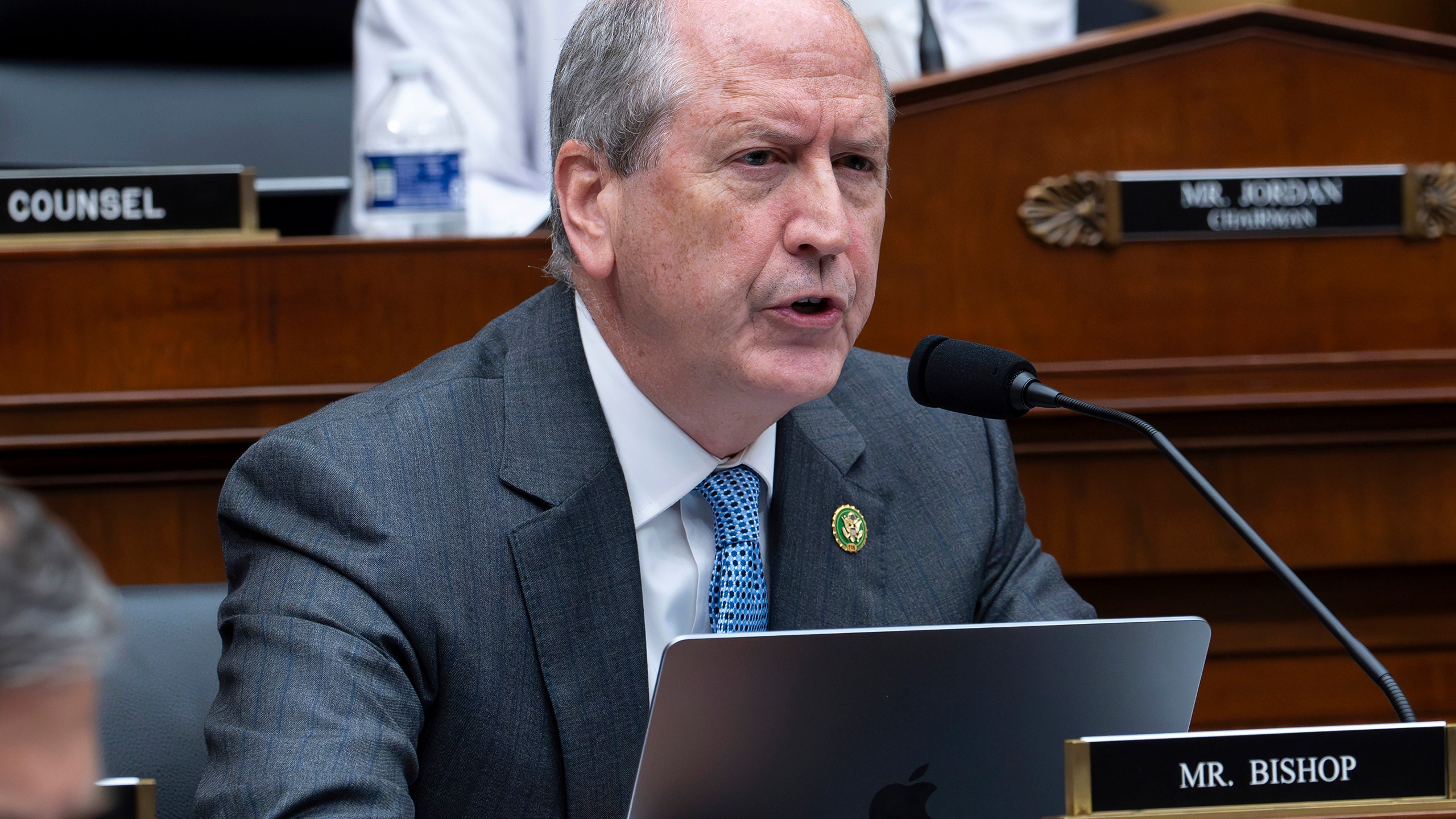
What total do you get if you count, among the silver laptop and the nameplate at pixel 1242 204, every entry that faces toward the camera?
1

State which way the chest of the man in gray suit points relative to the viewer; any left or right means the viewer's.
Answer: facing the viewer and to the right of the viewer

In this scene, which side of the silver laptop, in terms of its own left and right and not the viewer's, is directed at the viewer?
back

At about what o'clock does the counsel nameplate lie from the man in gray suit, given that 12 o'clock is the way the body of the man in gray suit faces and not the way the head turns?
The counsel nameplate is roughly at 6 o'clock from the man in gray suit.

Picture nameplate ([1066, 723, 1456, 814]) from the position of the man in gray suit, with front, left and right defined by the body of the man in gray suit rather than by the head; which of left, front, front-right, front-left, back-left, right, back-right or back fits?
front

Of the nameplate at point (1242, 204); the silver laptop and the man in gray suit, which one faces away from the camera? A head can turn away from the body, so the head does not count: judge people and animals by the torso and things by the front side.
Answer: the silver laptop

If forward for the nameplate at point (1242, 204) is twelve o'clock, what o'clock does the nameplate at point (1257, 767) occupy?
the nameplate at point (1257, 767) is roughly at 12 o'clock from the nameplate at point (1242, 204).

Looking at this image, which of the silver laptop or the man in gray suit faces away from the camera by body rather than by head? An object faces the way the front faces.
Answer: the silver laptop

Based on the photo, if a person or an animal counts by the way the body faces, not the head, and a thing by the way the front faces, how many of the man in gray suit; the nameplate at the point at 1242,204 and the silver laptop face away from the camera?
1

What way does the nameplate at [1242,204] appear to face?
toward the camera

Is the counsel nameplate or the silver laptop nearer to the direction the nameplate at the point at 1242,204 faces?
the silver laptop

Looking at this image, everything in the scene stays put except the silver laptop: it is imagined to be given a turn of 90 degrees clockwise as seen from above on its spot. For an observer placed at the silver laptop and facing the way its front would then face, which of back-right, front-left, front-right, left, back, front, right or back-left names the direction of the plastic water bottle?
back-left
